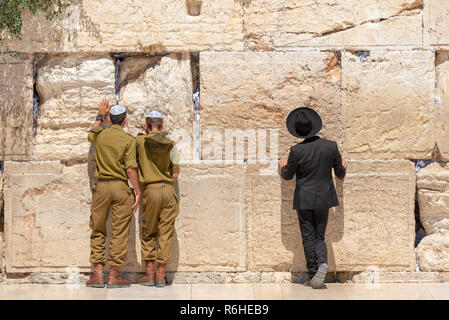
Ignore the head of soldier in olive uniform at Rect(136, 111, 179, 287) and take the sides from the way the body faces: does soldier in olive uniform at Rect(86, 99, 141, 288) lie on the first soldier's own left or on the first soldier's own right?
on the first soldier's own left

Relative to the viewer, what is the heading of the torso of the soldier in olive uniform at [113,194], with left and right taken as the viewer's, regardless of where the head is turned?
facing away from the viewer

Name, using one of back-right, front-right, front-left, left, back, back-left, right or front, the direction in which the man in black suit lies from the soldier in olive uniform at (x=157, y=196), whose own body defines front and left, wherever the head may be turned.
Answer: right

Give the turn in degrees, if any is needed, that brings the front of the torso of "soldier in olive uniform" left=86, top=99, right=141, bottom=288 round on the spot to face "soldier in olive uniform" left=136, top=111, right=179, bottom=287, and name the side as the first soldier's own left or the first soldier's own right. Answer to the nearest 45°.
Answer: approximately 90° to the first soldier's own right

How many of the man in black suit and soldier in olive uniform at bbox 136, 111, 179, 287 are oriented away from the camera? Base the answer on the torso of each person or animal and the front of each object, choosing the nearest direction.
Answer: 2

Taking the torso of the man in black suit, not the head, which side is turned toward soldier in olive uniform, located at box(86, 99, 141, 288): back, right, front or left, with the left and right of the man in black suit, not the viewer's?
left

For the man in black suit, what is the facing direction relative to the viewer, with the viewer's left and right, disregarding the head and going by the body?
facing away from the viewer

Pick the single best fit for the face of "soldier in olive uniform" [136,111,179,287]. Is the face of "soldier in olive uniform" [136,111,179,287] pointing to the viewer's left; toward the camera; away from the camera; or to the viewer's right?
away from the camera

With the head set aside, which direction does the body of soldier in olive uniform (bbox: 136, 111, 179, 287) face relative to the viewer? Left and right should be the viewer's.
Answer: facing away from the viewer

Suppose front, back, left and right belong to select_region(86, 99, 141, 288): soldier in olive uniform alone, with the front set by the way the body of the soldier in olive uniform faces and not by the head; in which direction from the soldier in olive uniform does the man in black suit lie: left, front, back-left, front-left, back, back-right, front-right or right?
right

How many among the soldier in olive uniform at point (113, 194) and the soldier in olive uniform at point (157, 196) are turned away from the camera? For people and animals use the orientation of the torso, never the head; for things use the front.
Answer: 2

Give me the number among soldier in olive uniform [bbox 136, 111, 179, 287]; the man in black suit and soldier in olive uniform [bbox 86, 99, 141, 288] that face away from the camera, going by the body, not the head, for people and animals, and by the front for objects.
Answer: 3
